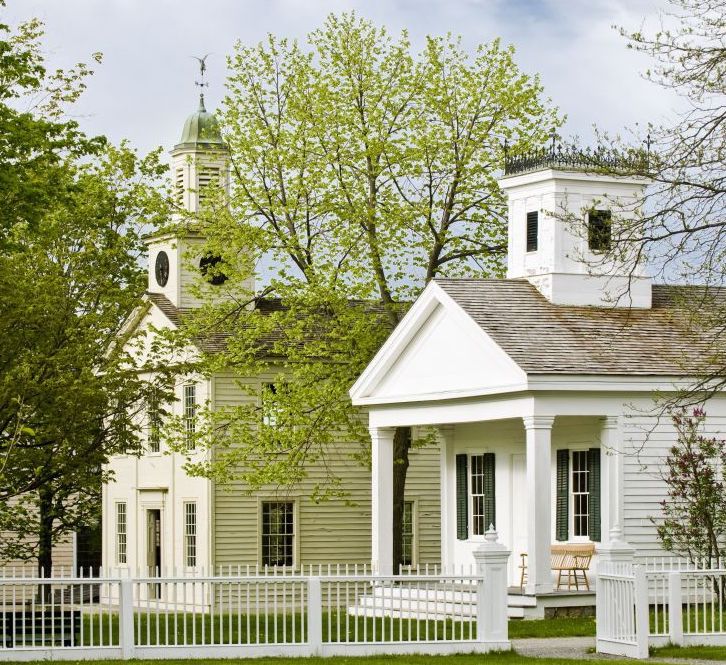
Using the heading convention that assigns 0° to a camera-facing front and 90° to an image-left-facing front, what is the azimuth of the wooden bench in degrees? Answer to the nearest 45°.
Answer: approximately 45°

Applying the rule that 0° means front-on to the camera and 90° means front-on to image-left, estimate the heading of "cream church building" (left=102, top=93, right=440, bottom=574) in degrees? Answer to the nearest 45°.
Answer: approximately 45°

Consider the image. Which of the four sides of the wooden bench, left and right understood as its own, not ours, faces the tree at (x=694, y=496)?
left

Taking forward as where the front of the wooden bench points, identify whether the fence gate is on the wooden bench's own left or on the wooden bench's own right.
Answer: on the wooden bench's own left

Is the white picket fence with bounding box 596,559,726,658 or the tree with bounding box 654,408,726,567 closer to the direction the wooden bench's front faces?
the white picket fence

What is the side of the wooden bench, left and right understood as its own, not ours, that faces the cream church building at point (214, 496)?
right
